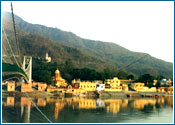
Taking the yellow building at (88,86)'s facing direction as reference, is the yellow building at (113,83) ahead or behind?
behind

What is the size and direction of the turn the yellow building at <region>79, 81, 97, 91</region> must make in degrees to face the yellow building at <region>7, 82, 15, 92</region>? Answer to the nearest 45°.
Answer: approximately 45° to its right

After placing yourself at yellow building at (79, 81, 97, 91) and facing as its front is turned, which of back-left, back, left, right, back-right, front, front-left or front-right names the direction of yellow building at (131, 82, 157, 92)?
back-left

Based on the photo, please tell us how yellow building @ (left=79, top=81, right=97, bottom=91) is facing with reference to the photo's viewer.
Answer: facing the viewer

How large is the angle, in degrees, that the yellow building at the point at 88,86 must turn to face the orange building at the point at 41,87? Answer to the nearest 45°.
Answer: approximately 45° to its right
